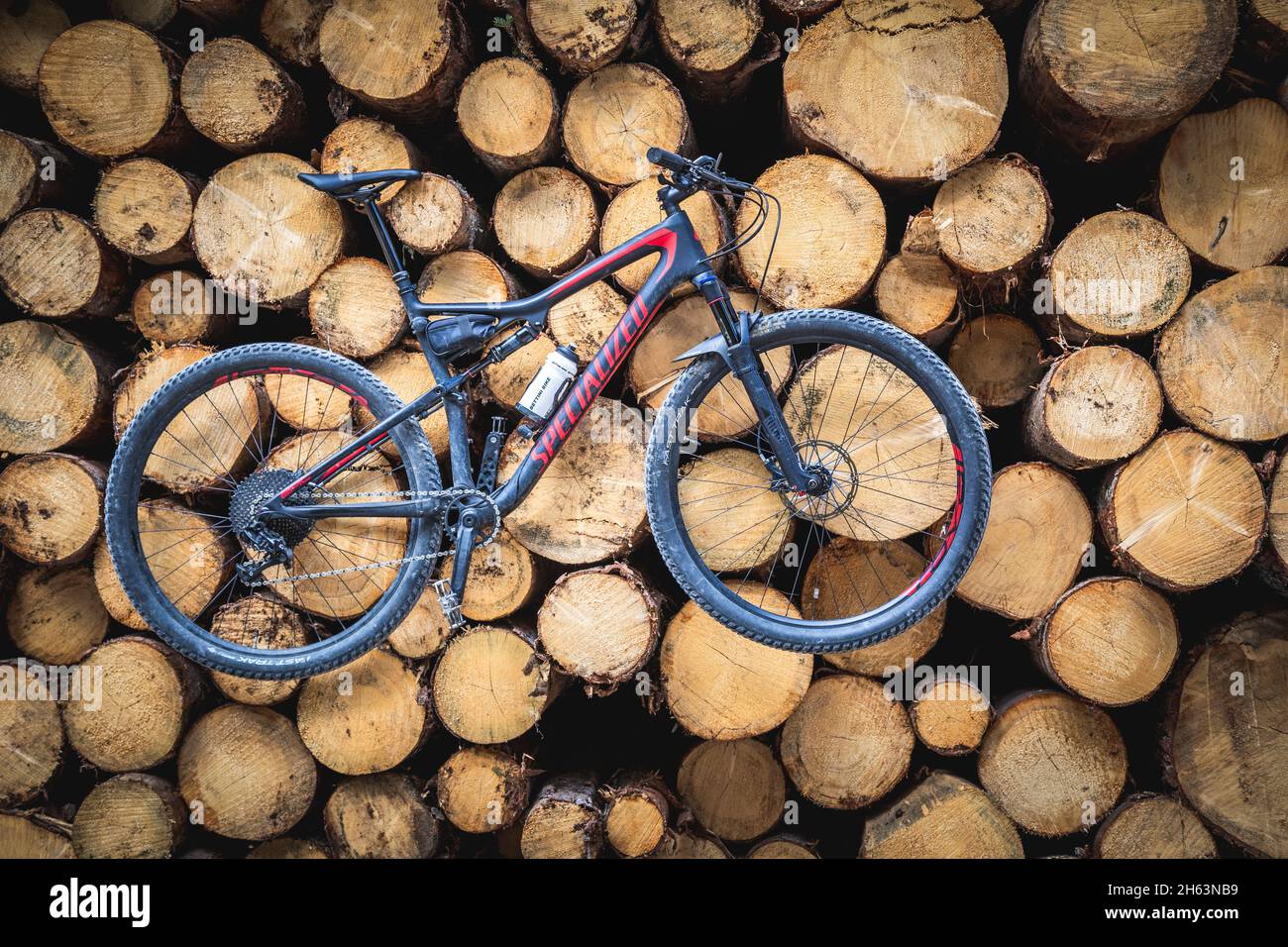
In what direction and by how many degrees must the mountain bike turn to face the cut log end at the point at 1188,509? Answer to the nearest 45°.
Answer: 0° — it already faces it

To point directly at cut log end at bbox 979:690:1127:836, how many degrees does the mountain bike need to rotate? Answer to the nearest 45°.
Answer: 0° — it already faces it

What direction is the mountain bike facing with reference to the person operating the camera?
facing to the right of the viewer

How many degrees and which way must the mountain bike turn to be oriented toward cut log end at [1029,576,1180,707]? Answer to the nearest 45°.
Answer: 0° — it already faces it
